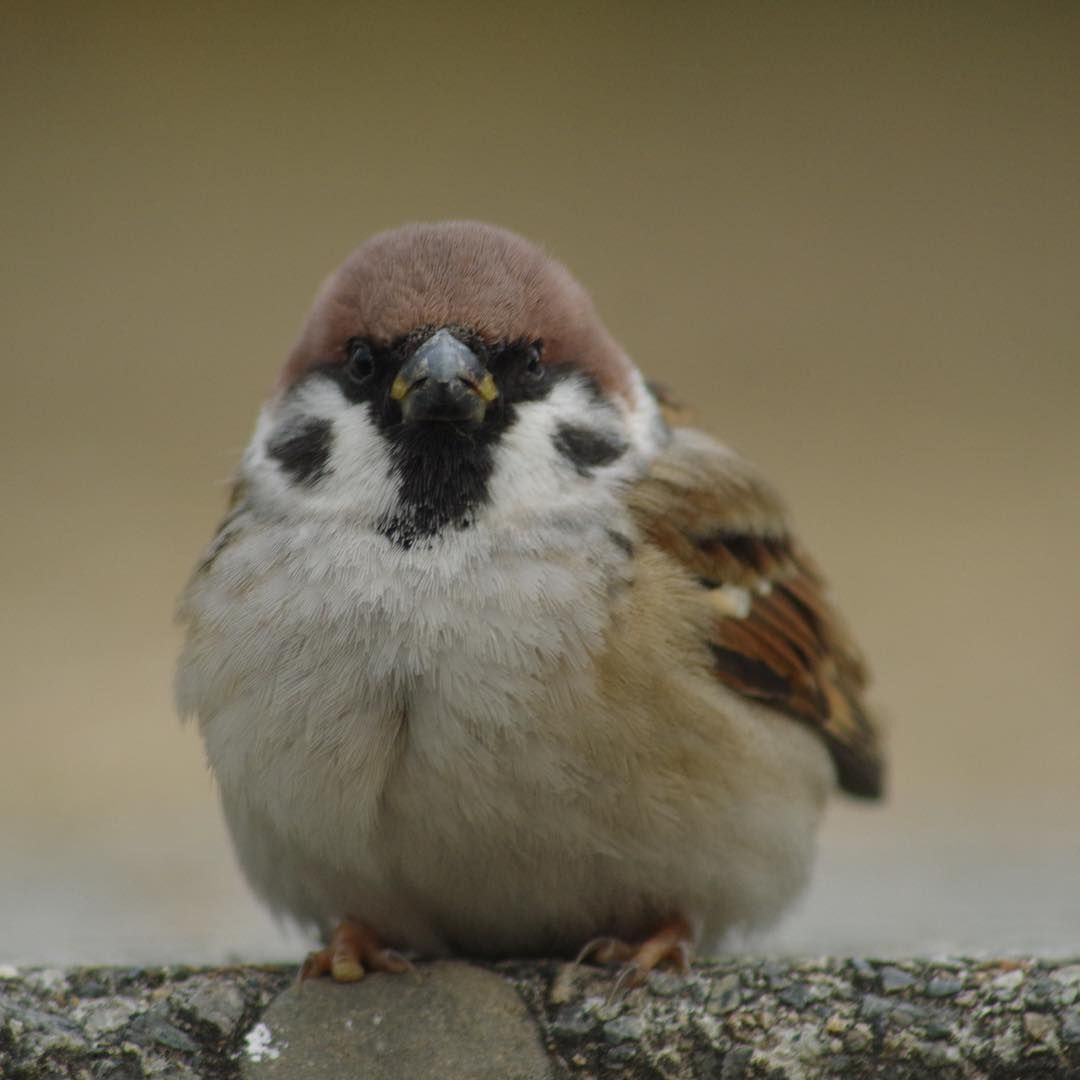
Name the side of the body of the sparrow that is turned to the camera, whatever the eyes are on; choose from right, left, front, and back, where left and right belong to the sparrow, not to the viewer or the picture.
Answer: front
